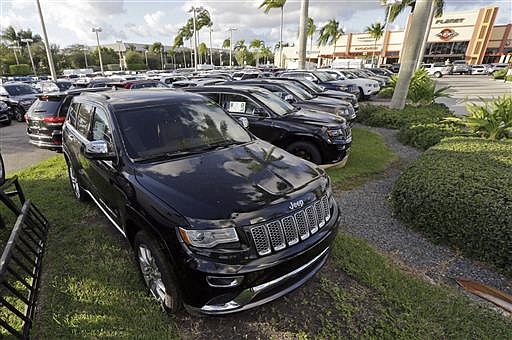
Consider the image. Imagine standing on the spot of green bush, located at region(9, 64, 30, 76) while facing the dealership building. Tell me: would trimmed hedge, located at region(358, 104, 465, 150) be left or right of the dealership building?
right

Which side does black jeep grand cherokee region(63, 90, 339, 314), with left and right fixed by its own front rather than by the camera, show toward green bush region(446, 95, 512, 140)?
left

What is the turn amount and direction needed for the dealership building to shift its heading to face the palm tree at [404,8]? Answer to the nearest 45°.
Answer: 0° — it already faces it

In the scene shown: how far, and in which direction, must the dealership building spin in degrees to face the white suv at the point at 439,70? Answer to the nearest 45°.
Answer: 0° — it already faces it

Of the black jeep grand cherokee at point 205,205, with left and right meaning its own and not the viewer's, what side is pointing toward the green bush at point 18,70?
back

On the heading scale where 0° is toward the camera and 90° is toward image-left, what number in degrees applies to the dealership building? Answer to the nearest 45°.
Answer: approximately 45°

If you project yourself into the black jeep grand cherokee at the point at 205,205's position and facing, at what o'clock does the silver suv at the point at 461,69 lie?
The silver suv is roughly at 9 o'clock from the black jeep grand cherokee.
